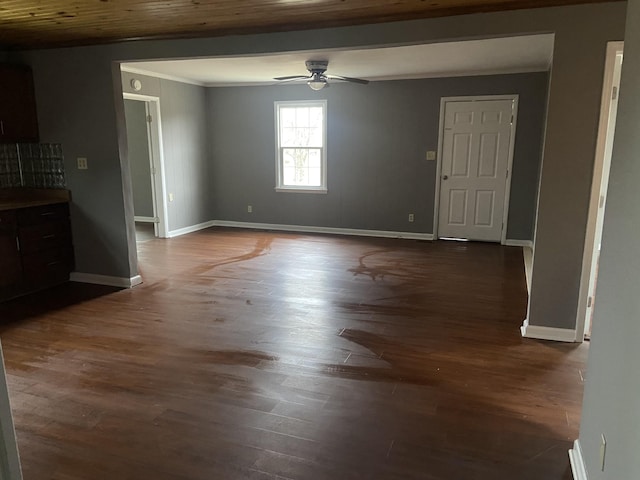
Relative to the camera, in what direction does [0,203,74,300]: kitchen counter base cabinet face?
facing the viewer and to the right of the viewer

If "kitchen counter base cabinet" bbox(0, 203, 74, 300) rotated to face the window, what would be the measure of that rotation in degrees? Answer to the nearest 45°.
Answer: approximately 45° to its left

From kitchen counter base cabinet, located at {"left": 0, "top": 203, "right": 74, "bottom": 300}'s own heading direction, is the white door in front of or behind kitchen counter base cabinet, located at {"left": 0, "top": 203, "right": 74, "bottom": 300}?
in front
